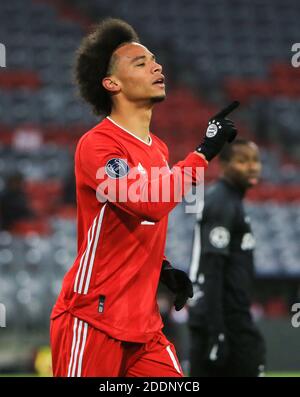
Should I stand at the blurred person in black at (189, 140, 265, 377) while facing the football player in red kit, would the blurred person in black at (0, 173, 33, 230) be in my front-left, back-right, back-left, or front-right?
back-right

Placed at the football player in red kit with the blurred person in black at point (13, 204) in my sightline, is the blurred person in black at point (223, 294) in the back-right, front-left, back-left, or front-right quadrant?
front-right

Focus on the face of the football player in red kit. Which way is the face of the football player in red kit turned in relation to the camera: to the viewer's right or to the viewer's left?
to the viewer's right

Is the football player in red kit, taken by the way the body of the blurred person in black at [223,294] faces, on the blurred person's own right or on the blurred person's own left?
on the blurred person's own right

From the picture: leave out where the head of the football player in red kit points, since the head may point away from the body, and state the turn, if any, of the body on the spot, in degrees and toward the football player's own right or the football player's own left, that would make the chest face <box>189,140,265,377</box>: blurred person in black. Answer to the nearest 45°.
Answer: approximately 135° to the football player's own left

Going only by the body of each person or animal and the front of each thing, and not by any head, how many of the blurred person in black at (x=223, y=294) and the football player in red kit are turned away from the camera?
0

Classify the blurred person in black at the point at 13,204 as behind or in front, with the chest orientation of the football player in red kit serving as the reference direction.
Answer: behind

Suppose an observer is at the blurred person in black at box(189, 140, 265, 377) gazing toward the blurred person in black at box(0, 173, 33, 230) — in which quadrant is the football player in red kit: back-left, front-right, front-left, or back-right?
back-left
